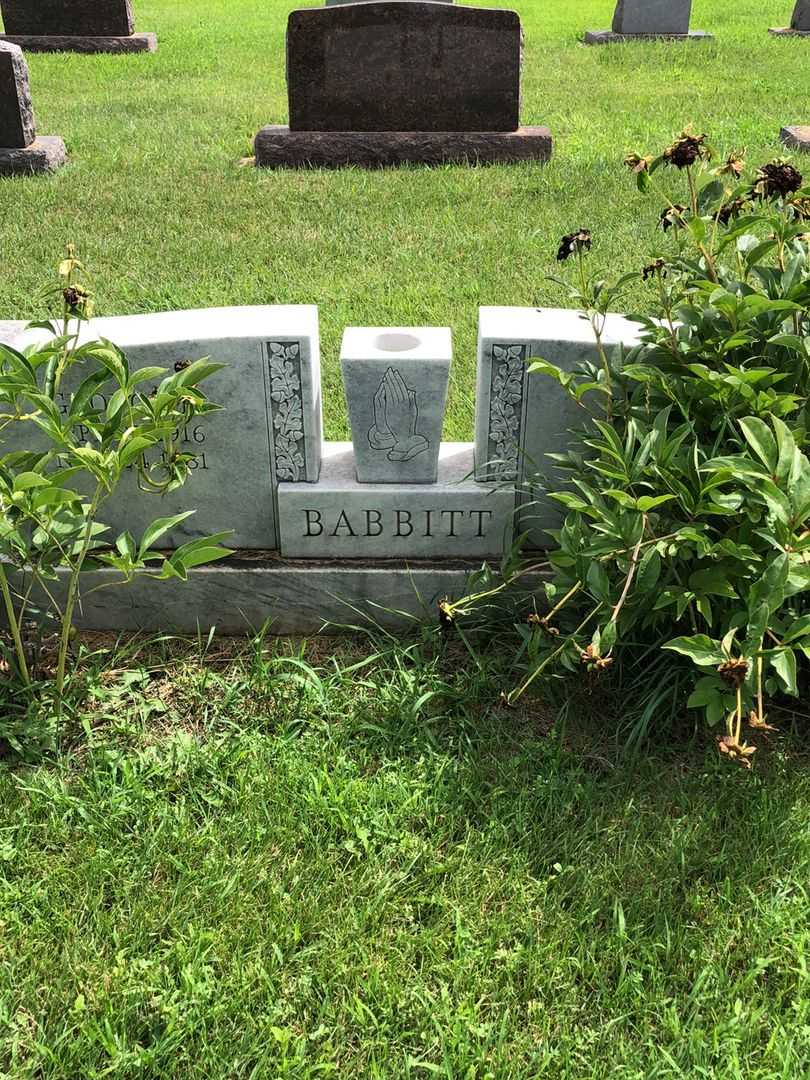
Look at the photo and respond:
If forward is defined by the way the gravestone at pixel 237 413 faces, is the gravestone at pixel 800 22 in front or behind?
behind

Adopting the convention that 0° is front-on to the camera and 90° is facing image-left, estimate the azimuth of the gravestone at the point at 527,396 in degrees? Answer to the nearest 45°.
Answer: approximately 0°

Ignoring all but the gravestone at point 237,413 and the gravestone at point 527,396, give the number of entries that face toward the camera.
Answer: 2

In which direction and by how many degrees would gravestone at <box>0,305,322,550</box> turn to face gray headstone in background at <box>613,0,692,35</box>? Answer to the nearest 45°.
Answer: approximately 135° to its left

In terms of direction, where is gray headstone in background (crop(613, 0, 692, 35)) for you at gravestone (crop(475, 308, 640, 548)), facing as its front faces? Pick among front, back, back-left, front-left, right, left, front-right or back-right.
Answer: back

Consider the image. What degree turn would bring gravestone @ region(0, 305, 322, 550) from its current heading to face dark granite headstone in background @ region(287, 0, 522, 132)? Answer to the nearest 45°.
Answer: approximately 180°

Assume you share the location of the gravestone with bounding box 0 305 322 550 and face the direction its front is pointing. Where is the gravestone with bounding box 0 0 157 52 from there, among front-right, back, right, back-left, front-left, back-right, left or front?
back
